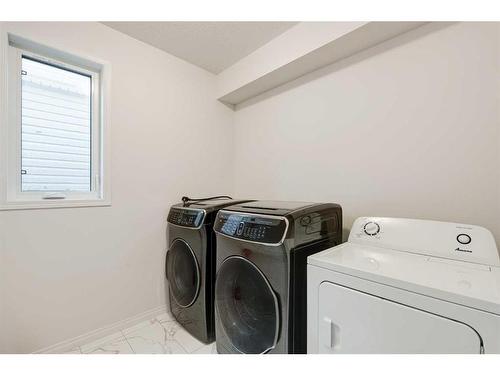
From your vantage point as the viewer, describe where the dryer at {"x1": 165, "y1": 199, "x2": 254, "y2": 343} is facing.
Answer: facing the viewer and to the left of the viewer

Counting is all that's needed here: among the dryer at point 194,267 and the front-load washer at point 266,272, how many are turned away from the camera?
0

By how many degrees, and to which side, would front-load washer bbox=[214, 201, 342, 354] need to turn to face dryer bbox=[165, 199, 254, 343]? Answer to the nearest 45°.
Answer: approximately 90° to its right

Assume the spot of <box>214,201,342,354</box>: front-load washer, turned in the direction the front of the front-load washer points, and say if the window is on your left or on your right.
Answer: on your right

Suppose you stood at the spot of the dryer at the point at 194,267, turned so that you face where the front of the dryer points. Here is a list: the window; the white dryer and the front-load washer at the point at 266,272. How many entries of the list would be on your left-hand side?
2

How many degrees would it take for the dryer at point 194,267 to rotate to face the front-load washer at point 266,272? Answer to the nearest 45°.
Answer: approximately 90° to its left

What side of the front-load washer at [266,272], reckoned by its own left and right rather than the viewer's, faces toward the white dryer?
left

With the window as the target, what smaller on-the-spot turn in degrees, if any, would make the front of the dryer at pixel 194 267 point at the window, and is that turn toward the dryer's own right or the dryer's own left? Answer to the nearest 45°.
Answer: approximately 45° to the dryer's own right

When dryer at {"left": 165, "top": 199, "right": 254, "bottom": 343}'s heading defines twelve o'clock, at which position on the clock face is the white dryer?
The white dryer is roughly at 9 o'clock from the dryer.
